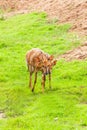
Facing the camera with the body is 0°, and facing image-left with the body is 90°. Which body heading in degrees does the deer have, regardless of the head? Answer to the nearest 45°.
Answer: approximately 315°
